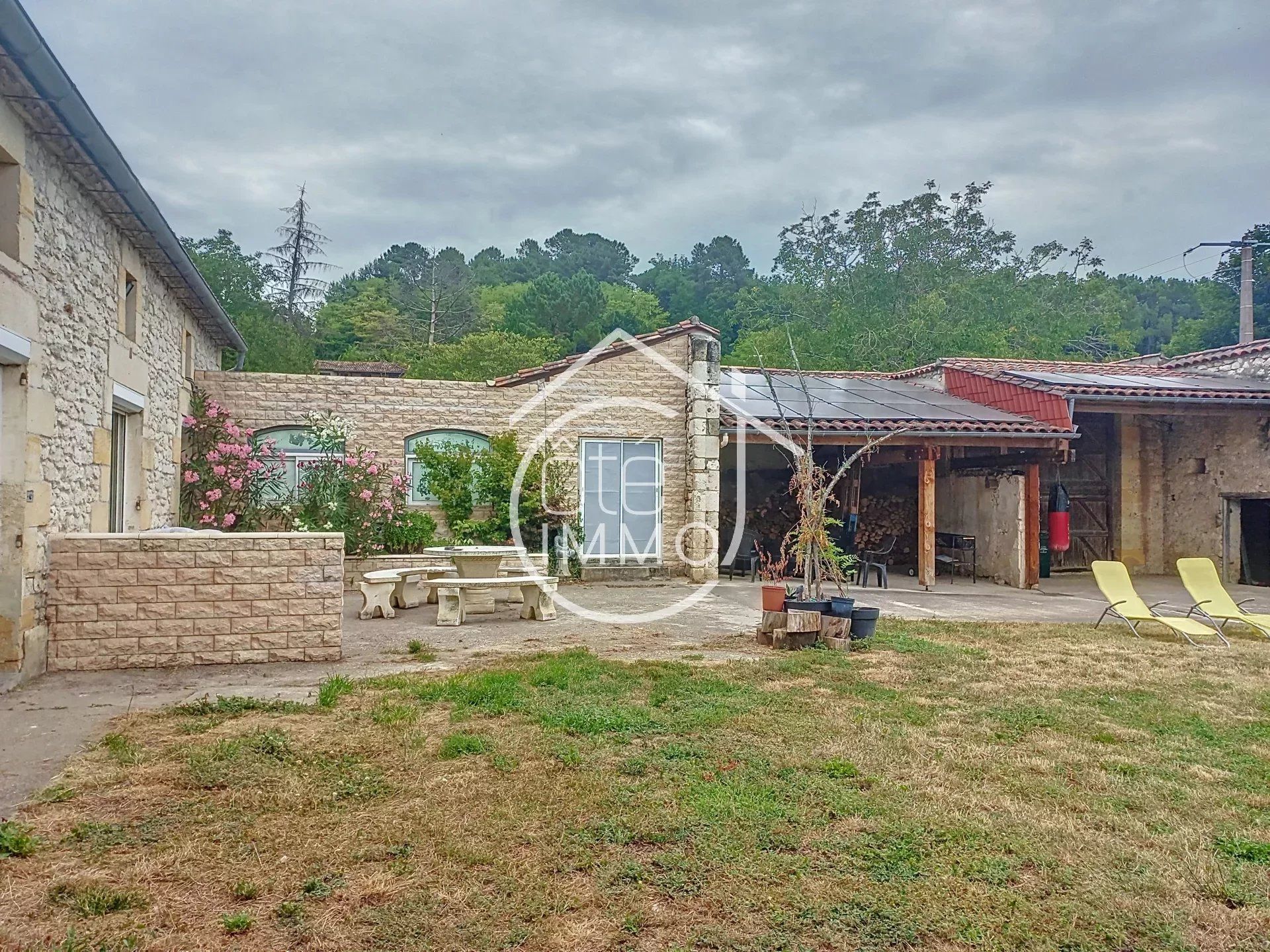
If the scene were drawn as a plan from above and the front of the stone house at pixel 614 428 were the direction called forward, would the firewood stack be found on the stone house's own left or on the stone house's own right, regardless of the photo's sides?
on the stone house's own left

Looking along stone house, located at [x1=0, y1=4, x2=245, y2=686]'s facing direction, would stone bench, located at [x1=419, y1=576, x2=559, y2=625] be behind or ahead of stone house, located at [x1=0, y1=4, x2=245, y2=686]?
ahead

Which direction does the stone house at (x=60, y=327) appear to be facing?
to the viewer's right

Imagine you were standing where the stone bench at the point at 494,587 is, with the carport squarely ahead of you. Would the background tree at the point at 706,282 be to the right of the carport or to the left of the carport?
left

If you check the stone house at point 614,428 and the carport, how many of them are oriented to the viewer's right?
0

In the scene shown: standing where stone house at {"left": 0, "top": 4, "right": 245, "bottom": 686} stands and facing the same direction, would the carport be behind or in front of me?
in front

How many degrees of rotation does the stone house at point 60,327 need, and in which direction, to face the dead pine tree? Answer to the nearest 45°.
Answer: approximately 90° to its left

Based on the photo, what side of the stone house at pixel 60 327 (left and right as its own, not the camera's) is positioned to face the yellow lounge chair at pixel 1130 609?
front

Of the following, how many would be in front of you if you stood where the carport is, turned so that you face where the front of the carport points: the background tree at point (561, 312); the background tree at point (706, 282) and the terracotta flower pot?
1

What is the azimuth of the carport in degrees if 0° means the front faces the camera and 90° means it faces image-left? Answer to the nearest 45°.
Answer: approximately 0°
